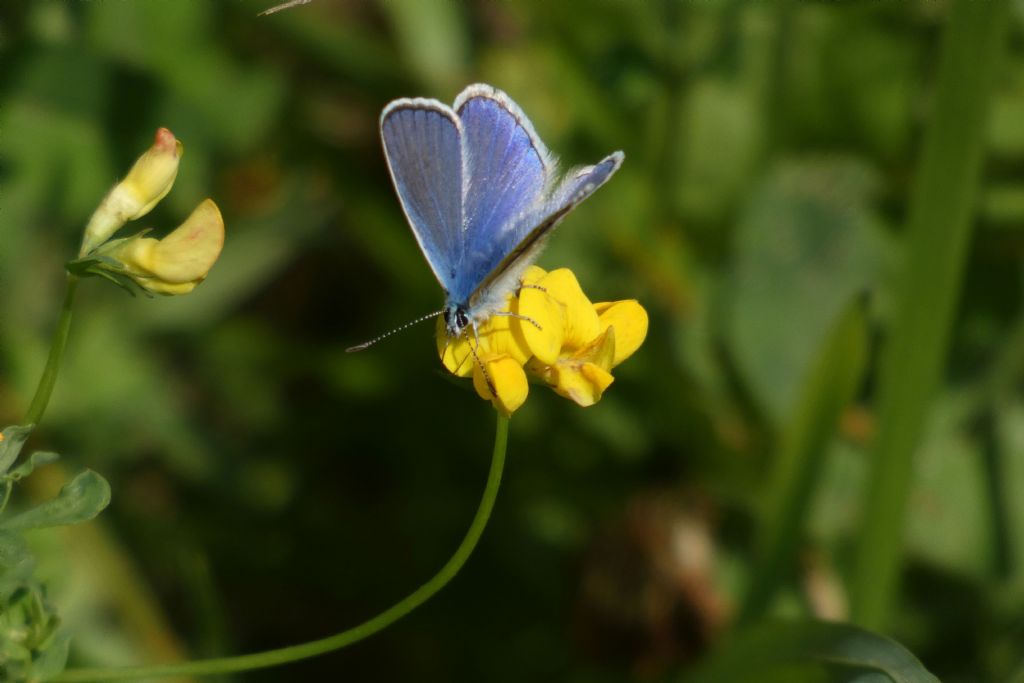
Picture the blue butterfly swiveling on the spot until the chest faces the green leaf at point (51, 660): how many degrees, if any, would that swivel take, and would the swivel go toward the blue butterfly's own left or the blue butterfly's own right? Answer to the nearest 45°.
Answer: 0° — it already faces it

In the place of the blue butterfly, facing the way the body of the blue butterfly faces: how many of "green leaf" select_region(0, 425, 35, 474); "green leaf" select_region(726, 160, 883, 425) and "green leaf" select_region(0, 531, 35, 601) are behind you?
1

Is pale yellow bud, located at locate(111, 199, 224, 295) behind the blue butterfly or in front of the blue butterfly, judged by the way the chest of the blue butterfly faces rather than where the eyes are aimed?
in front

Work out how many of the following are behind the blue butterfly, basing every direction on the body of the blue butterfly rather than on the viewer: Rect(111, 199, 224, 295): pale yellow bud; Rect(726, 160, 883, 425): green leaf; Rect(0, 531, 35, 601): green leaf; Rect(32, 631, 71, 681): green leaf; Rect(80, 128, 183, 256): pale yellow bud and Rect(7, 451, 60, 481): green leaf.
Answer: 1

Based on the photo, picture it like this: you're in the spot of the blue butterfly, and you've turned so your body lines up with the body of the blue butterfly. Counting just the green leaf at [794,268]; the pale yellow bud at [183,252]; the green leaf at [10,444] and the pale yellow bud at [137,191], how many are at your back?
1

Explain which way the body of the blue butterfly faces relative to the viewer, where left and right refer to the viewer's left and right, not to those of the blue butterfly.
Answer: facing the viewer and to the left of the viewer

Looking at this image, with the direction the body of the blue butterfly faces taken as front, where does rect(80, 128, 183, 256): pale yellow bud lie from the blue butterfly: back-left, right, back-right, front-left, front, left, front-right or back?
front-right

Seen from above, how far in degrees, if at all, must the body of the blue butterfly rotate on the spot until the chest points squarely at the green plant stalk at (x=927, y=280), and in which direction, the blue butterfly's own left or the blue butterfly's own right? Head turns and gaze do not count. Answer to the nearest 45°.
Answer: approximately 135° to the blue butterfly's own left

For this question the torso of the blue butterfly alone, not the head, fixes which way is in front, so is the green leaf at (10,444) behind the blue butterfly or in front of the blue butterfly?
in front

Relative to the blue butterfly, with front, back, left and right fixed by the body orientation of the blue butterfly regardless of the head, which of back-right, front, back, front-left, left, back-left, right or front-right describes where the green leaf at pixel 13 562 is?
front

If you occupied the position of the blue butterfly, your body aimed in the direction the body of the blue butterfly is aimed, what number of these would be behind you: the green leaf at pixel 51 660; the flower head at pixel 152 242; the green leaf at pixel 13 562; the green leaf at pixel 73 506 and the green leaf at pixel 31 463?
0

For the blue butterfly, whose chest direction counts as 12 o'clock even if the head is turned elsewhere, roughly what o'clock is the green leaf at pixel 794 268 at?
The green leaf is roughly at 6 o'clock from the blue butterfly.

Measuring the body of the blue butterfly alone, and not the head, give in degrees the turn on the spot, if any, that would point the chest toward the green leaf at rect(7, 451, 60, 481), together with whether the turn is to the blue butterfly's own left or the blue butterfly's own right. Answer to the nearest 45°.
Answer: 0° — it already faces it

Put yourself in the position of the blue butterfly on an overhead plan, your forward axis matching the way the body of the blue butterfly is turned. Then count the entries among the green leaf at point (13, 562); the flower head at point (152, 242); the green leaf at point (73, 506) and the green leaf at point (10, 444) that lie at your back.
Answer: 0
